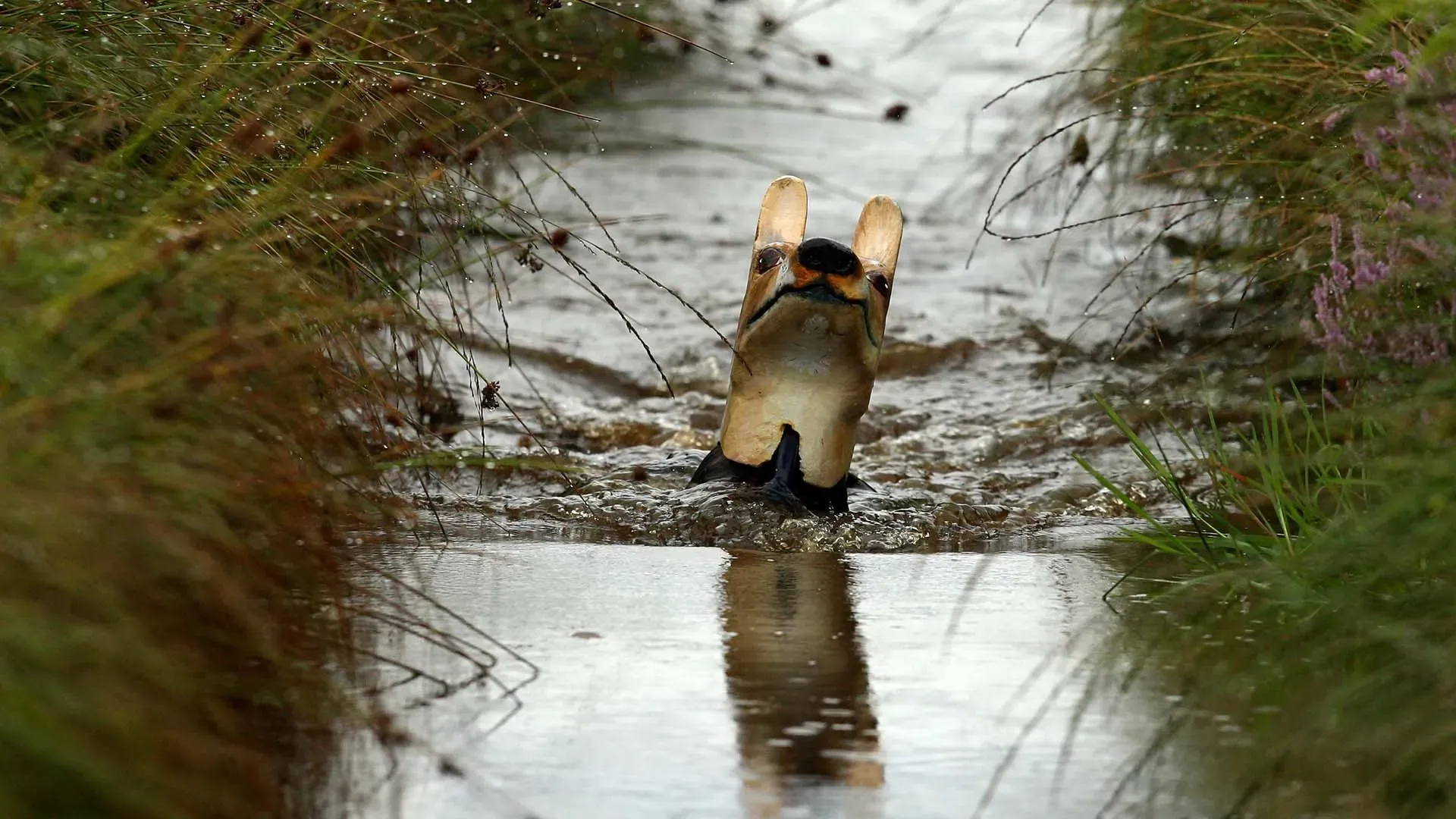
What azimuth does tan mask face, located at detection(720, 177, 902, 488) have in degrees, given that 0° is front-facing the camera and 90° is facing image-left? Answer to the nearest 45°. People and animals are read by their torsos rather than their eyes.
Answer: approximately 0°
